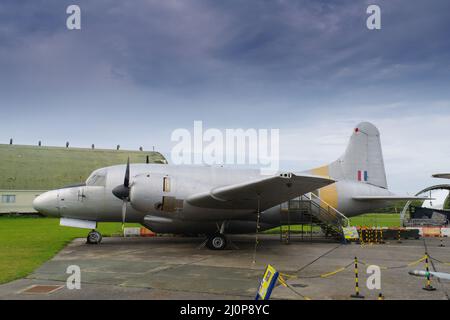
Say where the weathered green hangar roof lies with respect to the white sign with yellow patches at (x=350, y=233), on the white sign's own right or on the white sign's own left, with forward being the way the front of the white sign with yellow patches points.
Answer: on the white sign's own right

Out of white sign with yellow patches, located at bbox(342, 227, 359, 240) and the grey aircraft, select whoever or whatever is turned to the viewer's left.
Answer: the grey aircraft

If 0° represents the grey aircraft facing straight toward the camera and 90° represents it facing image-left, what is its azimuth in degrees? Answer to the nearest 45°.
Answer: approximately 90°

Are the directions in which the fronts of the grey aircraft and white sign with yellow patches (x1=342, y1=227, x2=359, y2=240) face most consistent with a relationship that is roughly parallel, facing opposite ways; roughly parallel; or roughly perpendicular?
roughly perpendicular

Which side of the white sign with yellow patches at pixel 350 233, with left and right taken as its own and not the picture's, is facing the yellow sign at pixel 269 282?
front

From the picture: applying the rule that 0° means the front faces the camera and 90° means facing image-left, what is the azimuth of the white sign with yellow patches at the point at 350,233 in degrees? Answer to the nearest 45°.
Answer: approximately 0°

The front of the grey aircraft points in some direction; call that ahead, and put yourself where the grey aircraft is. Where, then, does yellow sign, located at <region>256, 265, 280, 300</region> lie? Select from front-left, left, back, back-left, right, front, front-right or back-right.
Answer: left

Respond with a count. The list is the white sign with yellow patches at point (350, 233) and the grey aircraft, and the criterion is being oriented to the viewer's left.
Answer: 1

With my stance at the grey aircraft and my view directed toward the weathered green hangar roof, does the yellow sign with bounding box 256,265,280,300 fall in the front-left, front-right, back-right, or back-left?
back-left
